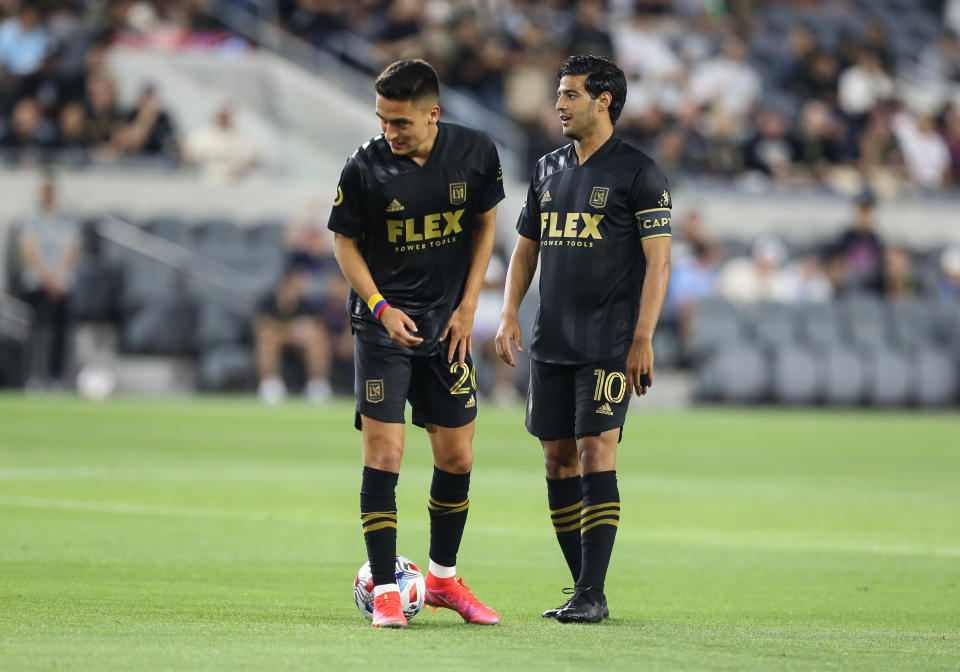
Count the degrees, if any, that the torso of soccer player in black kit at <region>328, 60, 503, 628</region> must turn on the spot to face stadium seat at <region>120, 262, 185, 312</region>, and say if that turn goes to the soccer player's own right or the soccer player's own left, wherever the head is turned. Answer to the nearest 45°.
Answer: approximately 180°

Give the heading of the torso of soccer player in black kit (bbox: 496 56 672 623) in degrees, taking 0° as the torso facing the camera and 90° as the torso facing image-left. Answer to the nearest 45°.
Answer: approximately 45°

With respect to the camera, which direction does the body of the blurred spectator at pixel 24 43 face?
toward the camera

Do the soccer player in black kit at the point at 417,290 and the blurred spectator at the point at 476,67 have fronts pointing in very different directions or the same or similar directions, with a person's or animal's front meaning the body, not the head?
same or similar directions

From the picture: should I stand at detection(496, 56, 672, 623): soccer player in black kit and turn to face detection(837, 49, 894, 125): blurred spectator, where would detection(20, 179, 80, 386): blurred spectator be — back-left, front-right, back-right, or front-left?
front-left

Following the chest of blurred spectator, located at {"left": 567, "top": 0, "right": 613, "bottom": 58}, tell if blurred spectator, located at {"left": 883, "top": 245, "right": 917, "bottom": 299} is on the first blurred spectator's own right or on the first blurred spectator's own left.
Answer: on the first blurred spectator's own left

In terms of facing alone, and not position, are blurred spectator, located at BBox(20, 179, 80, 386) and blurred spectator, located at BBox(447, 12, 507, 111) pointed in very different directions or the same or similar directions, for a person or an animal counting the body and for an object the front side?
same or similar directions

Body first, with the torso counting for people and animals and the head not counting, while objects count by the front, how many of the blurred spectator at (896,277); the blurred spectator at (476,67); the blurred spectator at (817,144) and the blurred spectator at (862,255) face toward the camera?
4

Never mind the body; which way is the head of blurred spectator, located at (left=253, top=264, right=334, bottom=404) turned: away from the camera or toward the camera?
toward the camera

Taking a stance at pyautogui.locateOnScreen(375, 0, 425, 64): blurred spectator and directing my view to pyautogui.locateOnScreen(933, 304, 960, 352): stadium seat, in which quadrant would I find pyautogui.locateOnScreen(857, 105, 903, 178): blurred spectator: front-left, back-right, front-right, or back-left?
front-left

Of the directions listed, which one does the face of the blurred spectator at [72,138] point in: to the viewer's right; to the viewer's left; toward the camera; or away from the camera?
toward the camera

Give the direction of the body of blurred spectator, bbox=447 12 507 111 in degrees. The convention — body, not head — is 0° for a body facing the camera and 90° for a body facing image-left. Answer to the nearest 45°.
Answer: approximately 0°

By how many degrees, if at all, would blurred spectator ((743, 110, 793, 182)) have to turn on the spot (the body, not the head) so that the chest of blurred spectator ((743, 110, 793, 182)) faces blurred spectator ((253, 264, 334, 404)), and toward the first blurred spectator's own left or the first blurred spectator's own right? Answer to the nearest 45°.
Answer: approximately 45° to the first blurred spectator's own right

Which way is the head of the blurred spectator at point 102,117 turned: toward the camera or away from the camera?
toward the camera

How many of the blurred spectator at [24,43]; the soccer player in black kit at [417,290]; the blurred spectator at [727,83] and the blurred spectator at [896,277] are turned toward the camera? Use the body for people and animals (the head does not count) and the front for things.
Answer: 4

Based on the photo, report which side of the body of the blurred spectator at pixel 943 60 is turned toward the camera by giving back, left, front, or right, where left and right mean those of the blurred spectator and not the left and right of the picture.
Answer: front

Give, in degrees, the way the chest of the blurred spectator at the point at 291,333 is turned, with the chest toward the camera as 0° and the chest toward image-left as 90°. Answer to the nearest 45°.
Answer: approximately 0°
